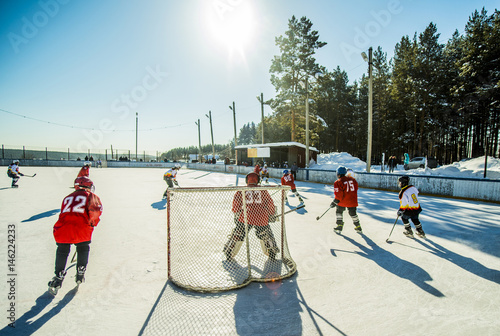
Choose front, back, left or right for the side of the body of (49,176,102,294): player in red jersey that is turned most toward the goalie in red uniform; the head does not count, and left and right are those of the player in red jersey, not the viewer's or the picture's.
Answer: right

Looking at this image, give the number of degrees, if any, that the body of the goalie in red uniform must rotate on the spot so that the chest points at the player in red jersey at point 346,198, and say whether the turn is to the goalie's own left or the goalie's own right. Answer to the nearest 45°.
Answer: approximately 45° to the goalie's own right

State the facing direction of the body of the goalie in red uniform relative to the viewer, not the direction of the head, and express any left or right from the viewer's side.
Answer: facing away from the viewer

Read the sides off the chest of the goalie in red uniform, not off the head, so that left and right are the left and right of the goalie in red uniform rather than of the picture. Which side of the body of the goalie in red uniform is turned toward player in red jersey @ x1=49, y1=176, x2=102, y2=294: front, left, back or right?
left

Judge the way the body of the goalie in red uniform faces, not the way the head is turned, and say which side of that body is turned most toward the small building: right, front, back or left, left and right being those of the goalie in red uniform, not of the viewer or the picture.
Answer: front

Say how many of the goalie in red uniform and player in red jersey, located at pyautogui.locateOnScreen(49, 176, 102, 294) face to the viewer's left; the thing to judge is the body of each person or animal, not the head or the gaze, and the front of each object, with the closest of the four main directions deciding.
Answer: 0

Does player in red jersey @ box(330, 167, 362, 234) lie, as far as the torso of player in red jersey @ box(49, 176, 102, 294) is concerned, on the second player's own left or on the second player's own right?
on the second player's own right

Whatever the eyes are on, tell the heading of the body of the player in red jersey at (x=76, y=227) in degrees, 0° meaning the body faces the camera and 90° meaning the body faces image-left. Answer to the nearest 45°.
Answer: approximately 225°
